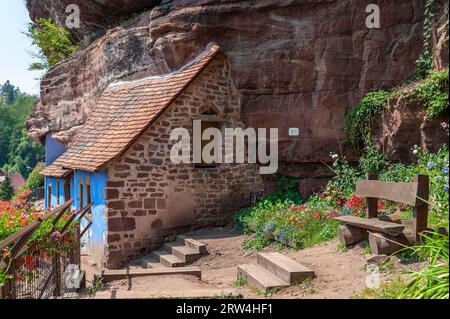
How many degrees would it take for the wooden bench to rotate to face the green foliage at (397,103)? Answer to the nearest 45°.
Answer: approximately 135° to its right

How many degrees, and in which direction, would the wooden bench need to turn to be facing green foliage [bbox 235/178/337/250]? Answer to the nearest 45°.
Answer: approximately 90° to its right

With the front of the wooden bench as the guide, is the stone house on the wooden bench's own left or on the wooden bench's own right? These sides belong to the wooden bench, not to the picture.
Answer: on the wooden bench's own right

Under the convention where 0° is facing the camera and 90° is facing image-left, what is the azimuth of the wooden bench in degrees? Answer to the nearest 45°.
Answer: approximately 45°

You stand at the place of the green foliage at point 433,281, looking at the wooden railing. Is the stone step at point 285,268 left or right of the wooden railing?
right

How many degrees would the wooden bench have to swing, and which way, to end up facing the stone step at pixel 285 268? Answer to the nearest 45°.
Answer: approximately 45° to its right

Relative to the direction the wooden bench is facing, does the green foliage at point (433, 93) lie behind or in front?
behind

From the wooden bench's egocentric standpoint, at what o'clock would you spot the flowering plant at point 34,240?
The flowering plant is roughly at 1 o'clock from the wooden bench.

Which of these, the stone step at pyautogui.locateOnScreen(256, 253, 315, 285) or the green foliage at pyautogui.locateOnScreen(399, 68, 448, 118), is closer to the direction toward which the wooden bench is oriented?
the stone step

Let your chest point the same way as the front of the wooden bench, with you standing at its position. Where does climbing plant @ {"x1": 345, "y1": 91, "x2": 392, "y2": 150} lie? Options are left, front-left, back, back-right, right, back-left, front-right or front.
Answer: back-right
